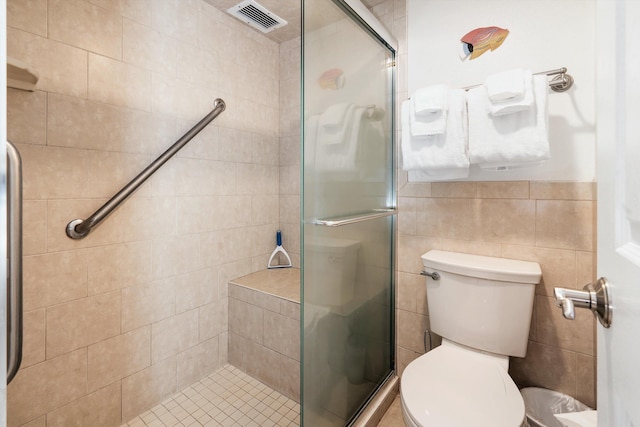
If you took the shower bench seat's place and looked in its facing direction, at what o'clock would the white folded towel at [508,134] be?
The white folded towel is roughly at 9 o'clock from the shower bench seat.

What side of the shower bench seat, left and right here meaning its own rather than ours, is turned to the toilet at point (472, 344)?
left

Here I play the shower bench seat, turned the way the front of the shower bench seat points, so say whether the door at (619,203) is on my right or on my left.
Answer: on my left

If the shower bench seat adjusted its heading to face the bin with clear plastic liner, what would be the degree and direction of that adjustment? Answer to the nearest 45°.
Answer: approximately 90° to its left

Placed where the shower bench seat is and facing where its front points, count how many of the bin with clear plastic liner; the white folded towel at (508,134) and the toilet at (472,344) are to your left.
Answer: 3

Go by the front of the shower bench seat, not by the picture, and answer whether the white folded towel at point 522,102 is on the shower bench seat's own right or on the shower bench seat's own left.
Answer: on the shower bench seat's own left

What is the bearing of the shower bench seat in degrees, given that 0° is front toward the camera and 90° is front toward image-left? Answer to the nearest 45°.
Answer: approximately 45°
